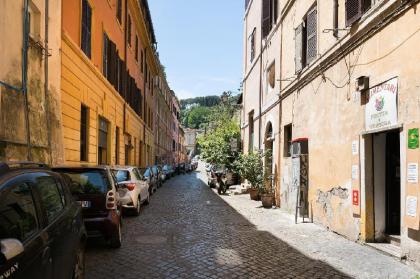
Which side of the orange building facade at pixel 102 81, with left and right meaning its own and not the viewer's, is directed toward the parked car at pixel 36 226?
right

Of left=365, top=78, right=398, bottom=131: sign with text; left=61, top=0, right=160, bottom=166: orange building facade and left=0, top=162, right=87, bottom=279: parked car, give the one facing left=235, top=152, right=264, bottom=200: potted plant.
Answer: the orange building facade

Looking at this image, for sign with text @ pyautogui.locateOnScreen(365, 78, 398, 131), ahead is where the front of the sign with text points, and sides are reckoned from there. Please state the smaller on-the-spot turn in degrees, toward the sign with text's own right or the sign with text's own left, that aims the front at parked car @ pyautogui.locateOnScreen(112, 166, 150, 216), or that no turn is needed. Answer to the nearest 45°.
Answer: approximately 90° to the sign with text's own right

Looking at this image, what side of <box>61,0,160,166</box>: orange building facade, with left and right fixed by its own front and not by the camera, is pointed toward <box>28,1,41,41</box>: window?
right

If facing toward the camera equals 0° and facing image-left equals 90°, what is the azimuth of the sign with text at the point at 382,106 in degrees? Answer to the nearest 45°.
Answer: approximately 45°

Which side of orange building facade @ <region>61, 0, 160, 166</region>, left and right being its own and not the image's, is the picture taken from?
right

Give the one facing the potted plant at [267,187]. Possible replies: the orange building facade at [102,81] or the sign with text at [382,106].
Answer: the orange building facade

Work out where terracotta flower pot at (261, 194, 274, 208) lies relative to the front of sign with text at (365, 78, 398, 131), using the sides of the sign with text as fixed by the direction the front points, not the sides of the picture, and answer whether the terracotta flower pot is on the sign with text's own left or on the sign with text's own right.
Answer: on the sign with text's own right

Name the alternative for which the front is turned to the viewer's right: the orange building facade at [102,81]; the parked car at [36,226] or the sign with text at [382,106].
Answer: the orange building facade

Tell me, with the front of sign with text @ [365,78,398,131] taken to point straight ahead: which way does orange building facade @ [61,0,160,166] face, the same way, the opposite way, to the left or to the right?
the opposite way

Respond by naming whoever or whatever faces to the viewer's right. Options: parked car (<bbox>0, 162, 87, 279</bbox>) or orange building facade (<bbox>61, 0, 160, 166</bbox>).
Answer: the orange building facade
